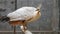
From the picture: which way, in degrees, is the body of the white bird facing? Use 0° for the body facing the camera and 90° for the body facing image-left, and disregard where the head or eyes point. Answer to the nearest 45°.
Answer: approximately 270°
